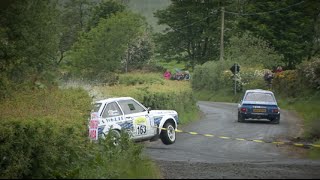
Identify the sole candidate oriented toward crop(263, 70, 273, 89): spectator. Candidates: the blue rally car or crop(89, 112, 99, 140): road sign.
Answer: the blue rally car

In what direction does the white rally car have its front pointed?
to the viewer's right

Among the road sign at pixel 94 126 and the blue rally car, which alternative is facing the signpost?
the blue rally car

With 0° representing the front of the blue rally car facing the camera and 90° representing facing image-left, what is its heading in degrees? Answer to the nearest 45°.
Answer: approximately 180°

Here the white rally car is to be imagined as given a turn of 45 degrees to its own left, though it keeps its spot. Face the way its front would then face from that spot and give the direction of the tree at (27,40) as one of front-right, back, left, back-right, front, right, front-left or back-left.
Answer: left
